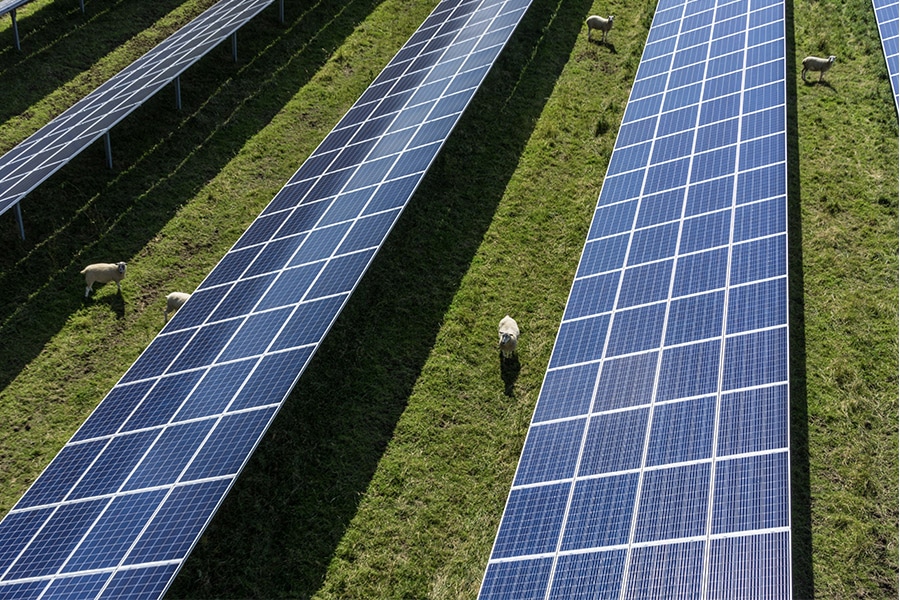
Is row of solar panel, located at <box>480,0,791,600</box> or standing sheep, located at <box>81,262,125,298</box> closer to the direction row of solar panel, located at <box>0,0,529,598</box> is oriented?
the standing sheep

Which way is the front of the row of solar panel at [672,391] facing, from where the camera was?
facing to the left of the viewer
